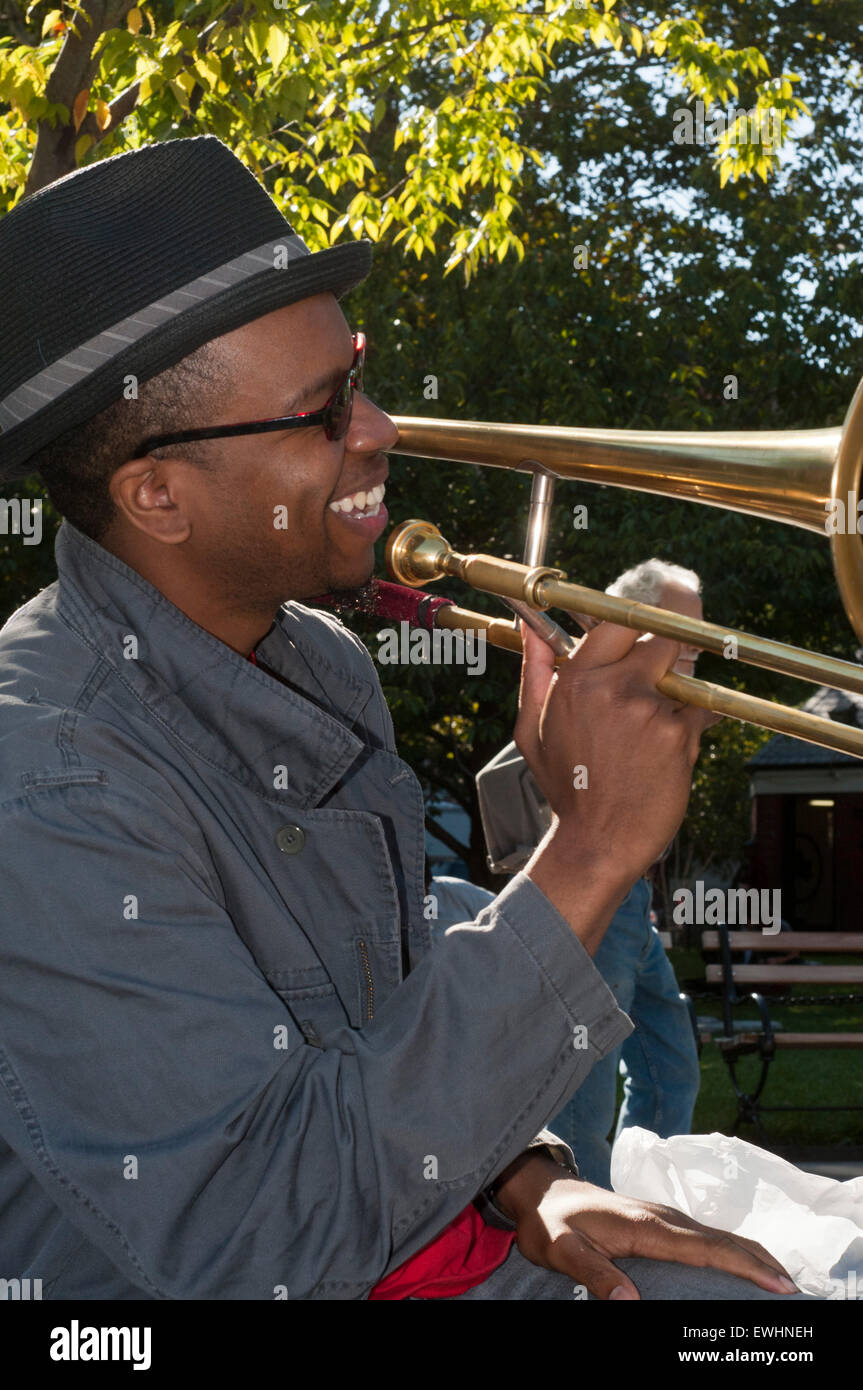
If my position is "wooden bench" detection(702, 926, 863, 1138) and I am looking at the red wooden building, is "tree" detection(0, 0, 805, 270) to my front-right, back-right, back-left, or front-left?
back-left

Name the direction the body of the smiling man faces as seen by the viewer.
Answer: to the viewer's right

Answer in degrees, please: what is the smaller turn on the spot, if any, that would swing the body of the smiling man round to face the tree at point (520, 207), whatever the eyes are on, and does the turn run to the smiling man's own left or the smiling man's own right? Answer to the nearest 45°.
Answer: approximately 90° to the smiling man's own left

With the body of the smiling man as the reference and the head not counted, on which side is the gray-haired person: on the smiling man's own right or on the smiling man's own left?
on the smiling man's own left

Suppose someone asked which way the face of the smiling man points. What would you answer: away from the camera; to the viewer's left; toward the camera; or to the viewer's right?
to the viewer's right
